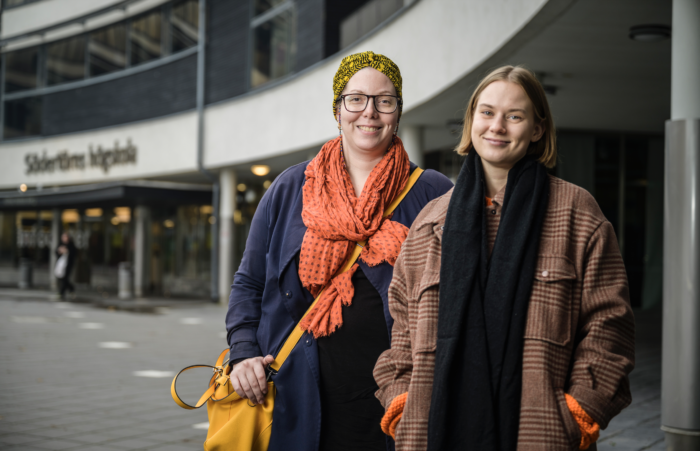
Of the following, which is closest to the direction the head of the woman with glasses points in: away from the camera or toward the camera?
toward the camera

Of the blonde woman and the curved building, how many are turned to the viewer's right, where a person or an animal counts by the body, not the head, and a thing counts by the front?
0

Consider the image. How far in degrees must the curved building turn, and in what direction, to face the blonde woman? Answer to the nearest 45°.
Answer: approximately 45° to its left

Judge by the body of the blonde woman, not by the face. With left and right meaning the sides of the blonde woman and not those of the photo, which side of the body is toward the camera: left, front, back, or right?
front

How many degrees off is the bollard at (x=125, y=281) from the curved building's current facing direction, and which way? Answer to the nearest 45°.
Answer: approximately 90° to its right

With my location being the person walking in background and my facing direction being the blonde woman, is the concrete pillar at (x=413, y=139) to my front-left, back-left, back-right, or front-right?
front-left

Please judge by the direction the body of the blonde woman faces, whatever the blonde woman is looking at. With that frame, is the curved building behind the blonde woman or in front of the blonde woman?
behind
